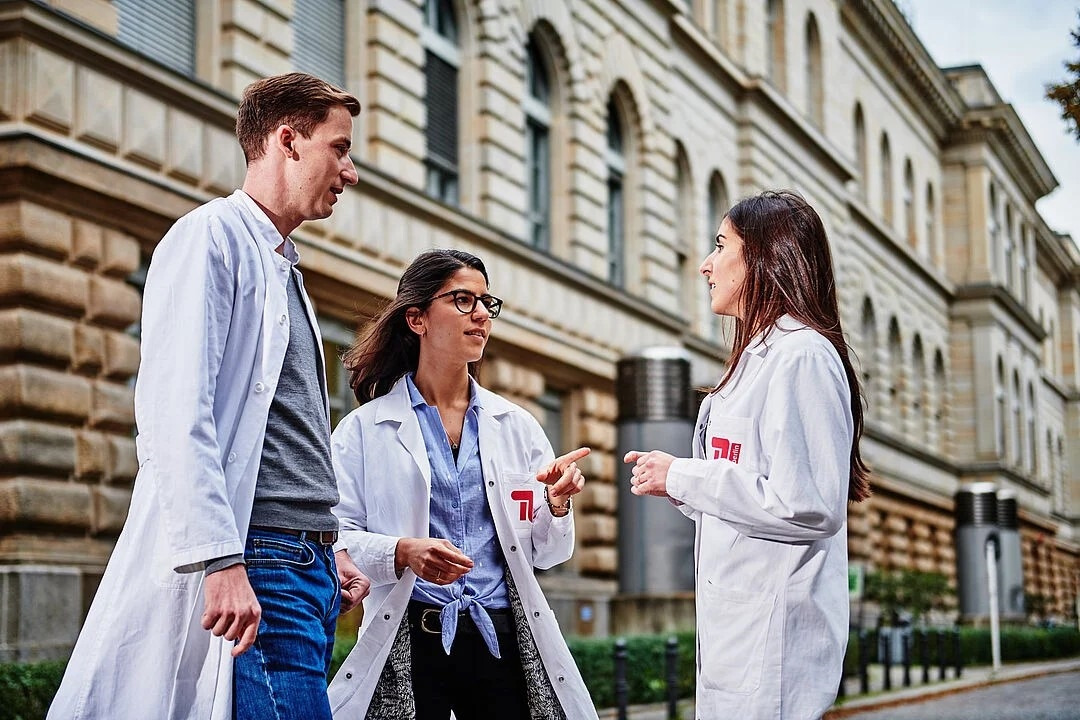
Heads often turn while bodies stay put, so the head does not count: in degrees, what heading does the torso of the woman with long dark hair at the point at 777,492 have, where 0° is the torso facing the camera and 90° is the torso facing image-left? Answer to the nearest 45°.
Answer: approximately 90°

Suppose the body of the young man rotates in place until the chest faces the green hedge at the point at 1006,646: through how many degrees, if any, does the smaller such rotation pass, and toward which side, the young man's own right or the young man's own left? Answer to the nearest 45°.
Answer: approximately 45° to the young man's own left

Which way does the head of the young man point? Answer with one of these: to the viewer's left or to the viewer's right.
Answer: to the viewer's right

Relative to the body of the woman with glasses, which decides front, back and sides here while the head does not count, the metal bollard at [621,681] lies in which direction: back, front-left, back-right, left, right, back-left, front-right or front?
back

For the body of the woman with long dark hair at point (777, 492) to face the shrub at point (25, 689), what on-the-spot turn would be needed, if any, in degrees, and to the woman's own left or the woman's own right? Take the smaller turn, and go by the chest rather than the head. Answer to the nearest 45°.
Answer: approximately 45° to the woman's own right

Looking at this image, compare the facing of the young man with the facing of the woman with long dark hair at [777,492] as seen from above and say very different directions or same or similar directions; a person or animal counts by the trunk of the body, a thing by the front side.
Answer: very different directions

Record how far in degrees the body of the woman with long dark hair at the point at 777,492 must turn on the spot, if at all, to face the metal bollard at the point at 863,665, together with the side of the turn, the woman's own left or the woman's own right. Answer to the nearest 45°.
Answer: approximately 90° to the woman's own right

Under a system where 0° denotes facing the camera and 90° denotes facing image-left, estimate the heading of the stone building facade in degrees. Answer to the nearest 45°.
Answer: approximately 315°

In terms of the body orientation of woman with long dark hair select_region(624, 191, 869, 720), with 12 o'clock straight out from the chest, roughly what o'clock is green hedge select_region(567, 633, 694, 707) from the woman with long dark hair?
The green hedge is roughly at 3 o'clock from the woman with long dark hair.

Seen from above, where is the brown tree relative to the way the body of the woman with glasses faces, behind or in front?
behind

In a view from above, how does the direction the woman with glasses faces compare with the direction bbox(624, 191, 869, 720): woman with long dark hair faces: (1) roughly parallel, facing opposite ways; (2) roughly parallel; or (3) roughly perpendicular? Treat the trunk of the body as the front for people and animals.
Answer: roughly perpendicular
